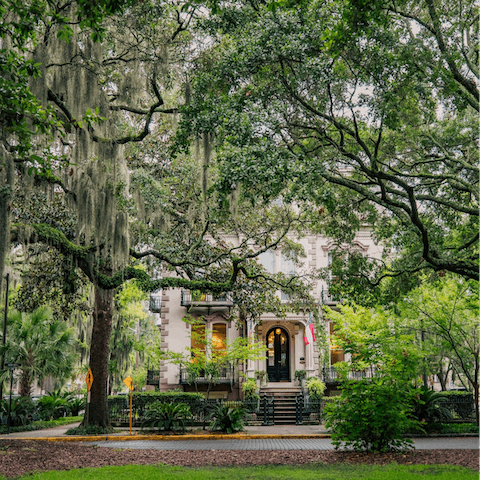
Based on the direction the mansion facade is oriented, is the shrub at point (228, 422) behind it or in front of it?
in front

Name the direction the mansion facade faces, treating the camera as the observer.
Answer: facing the viewer

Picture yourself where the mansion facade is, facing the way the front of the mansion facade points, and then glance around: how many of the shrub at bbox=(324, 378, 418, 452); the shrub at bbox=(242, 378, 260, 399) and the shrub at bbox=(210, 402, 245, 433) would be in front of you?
3

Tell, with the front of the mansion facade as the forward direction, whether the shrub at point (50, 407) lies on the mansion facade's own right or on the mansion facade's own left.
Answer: on the mansion facade's own right

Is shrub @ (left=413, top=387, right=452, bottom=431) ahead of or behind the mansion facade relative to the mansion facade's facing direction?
ahead

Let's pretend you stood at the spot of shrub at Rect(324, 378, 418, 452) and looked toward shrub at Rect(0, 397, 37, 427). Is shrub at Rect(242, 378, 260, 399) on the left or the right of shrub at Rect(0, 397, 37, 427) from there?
right

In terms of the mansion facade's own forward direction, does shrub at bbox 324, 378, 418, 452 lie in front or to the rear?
in front

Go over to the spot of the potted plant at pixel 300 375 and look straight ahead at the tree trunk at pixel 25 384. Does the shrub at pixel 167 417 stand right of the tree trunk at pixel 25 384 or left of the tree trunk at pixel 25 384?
left

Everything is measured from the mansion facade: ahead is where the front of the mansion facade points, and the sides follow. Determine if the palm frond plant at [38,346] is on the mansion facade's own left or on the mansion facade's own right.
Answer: on the mansion facade's own right

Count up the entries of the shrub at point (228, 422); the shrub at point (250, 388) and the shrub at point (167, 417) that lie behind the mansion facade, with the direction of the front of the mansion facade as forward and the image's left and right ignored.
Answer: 0

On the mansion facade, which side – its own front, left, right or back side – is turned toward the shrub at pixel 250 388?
front

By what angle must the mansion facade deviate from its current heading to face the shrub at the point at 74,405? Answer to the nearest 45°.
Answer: approximately 90° to its right
